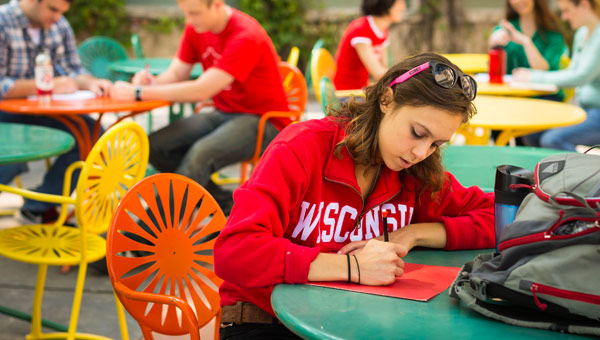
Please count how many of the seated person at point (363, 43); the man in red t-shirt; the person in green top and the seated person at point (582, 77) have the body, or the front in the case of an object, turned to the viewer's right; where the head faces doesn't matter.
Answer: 1

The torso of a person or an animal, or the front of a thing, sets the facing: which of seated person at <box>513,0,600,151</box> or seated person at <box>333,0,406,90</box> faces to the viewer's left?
seated person at <box>513,0,600,151</box>

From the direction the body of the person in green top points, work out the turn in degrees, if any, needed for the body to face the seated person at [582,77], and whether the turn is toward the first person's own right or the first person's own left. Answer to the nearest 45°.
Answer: approximately 90° to the first person's own left

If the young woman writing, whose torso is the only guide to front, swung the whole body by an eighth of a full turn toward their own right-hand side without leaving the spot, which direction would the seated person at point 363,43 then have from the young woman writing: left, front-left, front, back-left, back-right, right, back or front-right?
back

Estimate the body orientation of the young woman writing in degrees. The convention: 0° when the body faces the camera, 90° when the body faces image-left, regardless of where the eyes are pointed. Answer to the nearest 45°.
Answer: approximately 315°

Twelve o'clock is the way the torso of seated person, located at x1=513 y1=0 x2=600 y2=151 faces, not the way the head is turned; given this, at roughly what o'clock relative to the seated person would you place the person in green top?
The person in green top is roughly at 2 o'clock from the seated person.

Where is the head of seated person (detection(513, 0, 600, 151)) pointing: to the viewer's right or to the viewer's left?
to the viewer's left

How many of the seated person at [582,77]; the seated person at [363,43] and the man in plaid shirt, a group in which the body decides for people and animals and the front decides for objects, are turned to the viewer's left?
1

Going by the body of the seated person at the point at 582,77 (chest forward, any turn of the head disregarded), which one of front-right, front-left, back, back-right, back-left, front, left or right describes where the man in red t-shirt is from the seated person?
front-left

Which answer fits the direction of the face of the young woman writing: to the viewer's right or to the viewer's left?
to the viewer's right

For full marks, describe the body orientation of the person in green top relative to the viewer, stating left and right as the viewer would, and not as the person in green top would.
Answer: facing the viewer and to the left of the viewer

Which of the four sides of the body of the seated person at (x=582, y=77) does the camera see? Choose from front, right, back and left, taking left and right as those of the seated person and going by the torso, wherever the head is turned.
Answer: left

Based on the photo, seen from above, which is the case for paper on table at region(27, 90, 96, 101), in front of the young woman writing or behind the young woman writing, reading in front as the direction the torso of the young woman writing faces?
behind
